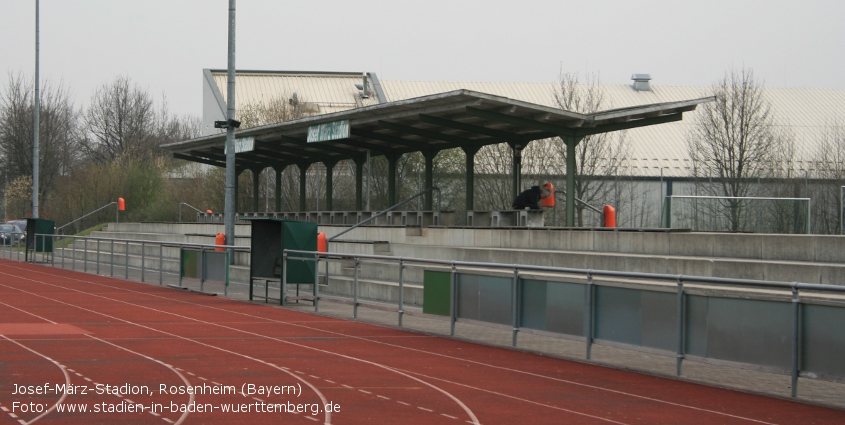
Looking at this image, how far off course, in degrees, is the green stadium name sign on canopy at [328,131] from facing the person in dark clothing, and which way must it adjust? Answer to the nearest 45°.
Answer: approximately 90° to its left

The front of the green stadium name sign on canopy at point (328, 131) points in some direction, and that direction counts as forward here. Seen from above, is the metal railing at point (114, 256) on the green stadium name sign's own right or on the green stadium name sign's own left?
on the green stadium name sign's own right

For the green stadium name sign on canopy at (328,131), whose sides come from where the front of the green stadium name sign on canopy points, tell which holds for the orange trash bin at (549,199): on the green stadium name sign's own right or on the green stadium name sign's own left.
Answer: on the green stadium name sign's own left

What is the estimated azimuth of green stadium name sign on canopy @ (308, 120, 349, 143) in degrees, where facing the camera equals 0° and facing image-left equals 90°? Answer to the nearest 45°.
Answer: approximately 45°

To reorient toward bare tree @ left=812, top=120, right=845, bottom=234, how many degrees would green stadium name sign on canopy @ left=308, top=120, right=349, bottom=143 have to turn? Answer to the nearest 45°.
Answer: approximately 135° to its left

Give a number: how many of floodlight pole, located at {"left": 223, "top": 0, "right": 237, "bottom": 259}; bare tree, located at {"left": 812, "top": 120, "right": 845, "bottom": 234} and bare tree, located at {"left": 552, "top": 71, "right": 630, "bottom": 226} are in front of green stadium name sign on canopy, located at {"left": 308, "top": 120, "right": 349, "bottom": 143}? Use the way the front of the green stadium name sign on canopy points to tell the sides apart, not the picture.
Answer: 1

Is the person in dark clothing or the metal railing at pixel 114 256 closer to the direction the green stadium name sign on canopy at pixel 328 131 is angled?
the metal railing

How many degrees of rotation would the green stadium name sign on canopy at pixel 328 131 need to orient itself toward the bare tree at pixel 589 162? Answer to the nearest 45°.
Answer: approximately 180°

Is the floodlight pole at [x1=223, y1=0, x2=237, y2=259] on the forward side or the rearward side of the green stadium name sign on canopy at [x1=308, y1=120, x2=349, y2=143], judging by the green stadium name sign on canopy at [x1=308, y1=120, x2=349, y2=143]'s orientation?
on the forward side
